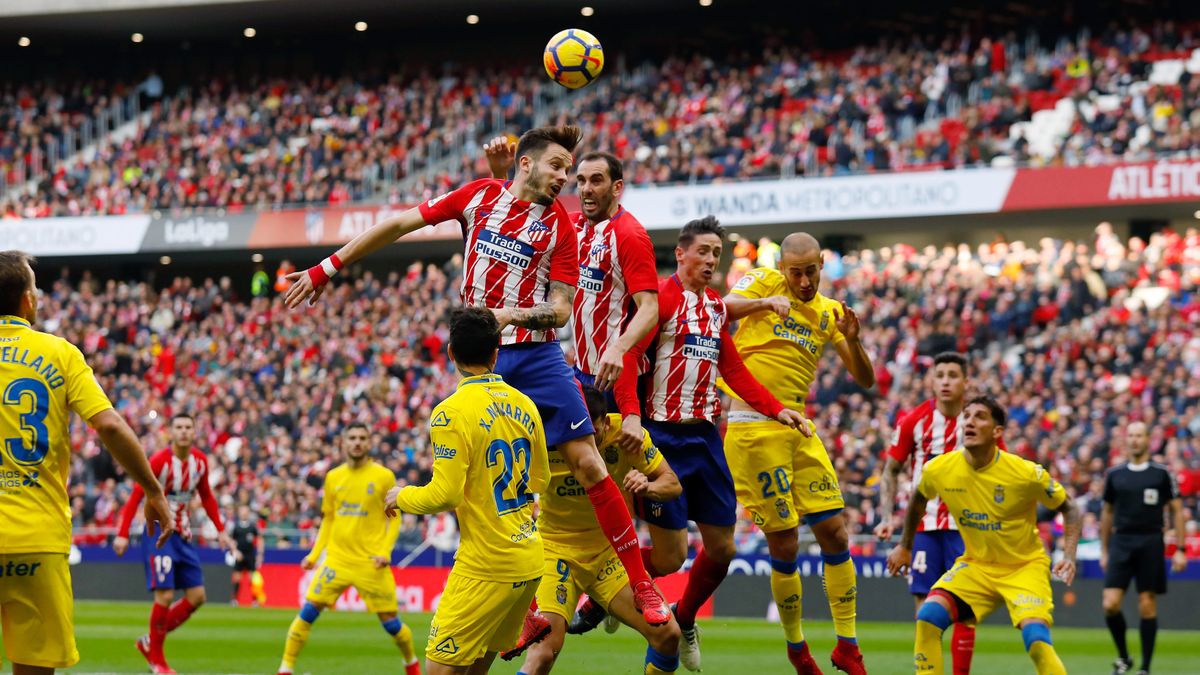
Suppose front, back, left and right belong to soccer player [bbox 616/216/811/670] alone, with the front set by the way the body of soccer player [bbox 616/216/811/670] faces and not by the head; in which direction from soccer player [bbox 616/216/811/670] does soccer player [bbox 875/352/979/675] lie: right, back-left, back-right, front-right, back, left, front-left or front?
left

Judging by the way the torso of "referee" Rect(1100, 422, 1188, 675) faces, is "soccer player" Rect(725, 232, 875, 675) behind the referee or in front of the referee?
in front

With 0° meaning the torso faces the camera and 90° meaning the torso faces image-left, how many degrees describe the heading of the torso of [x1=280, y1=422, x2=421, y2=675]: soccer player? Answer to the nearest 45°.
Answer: approximately 0°

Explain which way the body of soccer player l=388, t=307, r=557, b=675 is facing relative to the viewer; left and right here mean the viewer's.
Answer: facing away from the viewer and to the left of the viewer

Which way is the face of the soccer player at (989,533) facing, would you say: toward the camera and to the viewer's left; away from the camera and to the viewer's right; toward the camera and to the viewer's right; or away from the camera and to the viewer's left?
toward the camera and to the viewer's left

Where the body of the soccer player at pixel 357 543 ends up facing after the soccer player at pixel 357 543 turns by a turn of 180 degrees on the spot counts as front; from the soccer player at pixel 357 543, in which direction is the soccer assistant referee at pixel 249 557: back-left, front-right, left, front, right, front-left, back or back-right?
front

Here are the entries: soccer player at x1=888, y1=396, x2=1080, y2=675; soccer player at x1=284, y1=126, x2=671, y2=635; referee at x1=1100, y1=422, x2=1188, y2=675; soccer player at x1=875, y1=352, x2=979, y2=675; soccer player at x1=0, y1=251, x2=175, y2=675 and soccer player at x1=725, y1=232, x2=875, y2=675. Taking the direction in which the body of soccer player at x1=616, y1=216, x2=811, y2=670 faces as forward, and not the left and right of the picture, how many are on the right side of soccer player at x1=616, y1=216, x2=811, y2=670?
2

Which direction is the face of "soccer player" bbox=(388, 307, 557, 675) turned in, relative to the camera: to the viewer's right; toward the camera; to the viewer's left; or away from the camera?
away from the camera

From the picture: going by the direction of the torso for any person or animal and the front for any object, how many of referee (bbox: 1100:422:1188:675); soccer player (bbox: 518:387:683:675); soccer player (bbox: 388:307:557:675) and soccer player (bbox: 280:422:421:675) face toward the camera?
3
